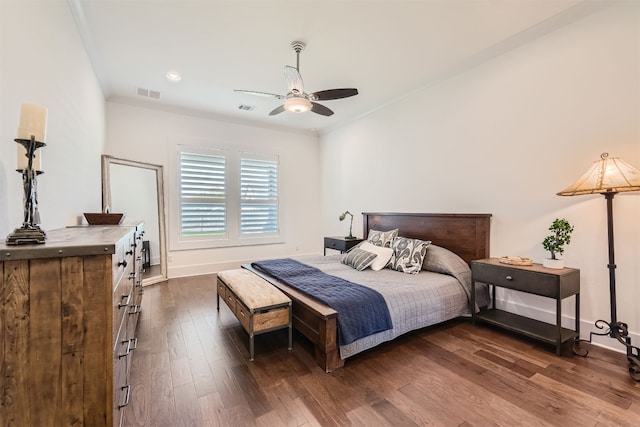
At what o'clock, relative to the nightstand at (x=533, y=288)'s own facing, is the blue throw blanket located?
The blue throw blanket is roughly at 12 o'clock from the nightstand.

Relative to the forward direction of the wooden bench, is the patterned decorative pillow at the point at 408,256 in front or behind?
behind

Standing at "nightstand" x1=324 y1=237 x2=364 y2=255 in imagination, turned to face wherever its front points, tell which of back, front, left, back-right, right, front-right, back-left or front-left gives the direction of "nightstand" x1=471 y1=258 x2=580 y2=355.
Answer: left

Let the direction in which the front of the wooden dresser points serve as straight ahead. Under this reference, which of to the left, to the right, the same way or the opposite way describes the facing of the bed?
the opposite way

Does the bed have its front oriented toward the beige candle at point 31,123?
yes

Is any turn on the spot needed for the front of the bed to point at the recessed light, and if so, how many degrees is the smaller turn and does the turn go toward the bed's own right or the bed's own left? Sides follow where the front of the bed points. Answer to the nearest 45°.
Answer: approximately 45° to the bed's own right

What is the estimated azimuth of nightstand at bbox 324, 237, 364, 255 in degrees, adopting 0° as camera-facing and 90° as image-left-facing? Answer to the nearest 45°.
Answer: approximately 45°

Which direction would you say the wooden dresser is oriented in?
to the viewer's right

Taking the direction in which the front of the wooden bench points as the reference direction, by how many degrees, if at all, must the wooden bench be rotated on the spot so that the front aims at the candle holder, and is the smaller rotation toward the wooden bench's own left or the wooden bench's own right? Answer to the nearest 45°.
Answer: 0° — it already faces it

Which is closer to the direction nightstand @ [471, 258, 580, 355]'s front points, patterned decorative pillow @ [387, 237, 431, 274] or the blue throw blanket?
the blue throw blanket

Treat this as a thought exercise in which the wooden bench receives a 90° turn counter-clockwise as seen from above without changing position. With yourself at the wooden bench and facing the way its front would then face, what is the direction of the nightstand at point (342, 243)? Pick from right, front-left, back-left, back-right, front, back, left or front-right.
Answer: left

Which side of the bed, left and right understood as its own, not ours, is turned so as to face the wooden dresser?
front

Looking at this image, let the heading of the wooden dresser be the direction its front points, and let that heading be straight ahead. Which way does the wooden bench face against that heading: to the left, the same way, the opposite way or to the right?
the opposite way

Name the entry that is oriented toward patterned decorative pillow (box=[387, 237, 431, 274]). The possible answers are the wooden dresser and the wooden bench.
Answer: the wooden dresser
